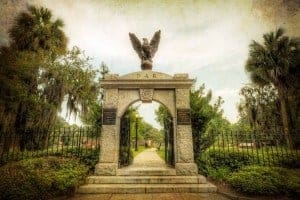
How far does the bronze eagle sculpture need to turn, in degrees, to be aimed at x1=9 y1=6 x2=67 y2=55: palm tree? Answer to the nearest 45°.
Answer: approximately 135° to its right

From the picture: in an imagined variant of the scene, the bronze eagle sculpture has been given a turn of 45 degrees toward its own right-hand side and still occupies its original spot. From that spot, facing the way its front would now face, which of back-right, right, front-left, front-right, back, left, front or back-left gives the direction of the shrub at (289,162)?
back-left

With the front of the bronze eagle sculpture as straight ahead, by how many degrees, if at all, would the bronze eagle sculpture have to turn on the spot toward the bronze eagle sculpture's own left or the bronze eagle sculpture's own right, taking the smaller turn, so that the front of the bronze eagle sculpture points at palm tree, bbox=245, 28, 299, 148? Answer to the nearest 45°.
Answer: approximately 135° to the bronze eagle sculpture's own left

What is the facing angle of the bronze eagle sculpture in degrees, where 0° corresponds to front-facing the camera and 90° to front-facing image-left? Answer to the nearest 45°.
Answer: approximately 0°

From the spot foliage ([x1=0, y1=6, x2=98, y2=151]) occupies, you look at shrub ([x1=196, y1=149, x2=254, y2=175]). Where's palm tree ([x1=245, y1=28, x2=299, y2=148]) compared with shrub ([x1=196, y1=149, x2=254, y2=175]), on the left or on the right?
left

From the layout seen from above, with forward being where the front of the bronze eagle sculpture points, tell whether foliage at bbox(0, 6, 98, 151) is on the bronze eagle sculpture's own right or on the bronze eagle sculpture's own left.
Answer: on the bronze eagle sculpture's own right

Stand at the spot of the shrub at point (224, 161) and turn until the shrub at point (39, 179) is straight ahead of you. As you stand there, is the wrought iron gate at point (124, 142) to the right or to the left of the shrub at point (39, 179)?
right
